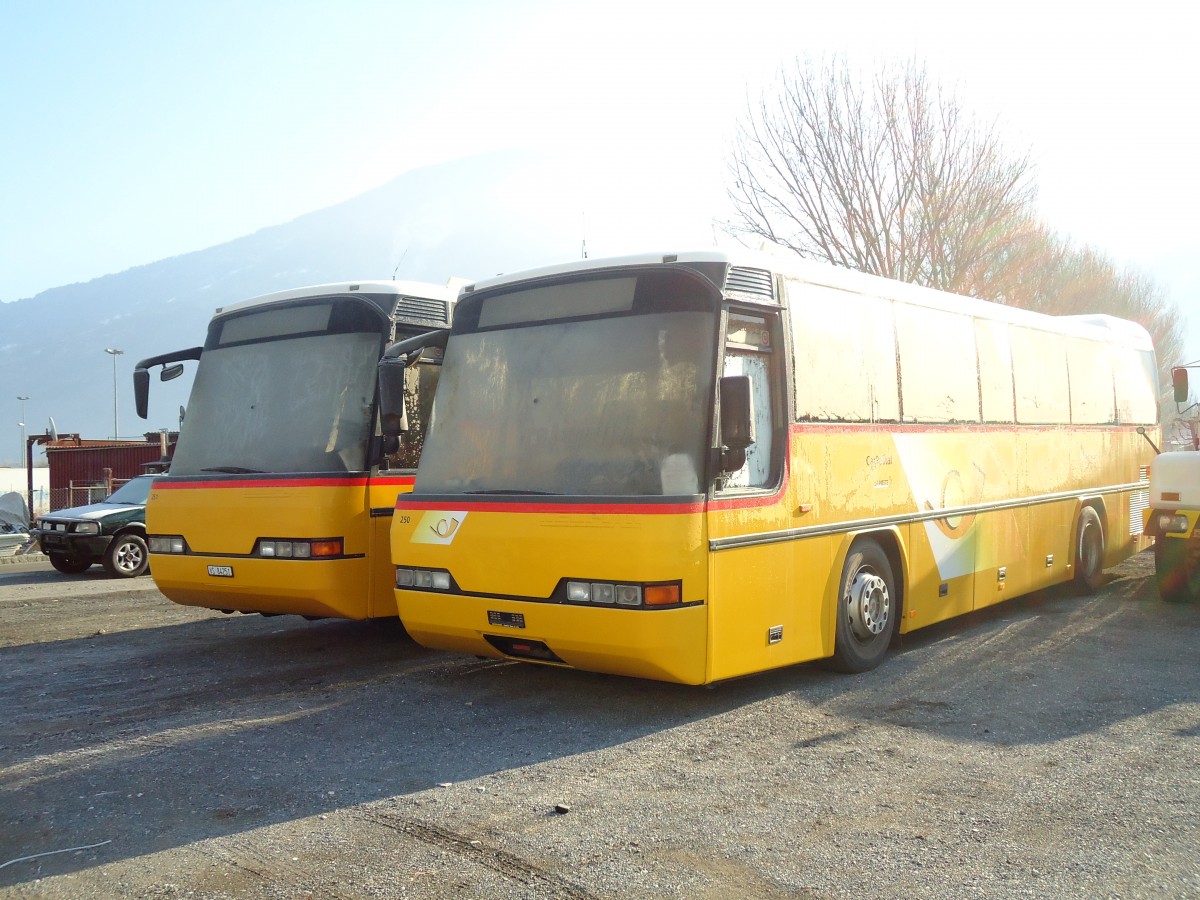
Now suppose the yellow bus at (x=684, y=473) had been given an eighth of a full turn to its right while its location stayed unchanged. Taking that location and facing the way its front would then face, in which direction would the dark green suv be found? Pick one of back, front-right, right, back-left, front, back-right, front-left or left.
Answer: front-right

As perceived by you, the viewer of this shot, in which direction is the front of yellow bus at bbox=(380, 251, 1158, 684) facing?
facing the viewer and to the left of the viewer

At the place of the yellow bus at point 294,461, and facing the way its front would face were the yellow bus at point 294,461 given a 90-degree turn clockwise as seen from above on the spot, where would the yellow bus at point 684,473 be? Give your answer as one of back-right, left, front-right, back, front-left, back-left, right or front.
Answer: back

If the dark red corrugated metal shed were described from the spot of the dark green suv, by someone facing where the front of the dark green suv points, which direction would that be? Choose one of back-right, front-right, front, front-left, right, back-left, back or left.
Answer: back-right

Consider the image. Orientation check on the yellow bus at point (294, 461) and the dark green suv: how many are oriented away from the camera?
0

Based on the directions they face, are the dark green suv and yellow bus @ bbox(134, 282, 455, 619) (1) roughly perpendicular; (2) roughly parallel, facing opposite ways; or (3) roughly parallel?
roughly parallel

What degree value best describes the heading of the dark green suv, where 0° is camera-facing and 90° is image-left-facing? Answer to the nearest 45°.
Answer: approximately 45°
